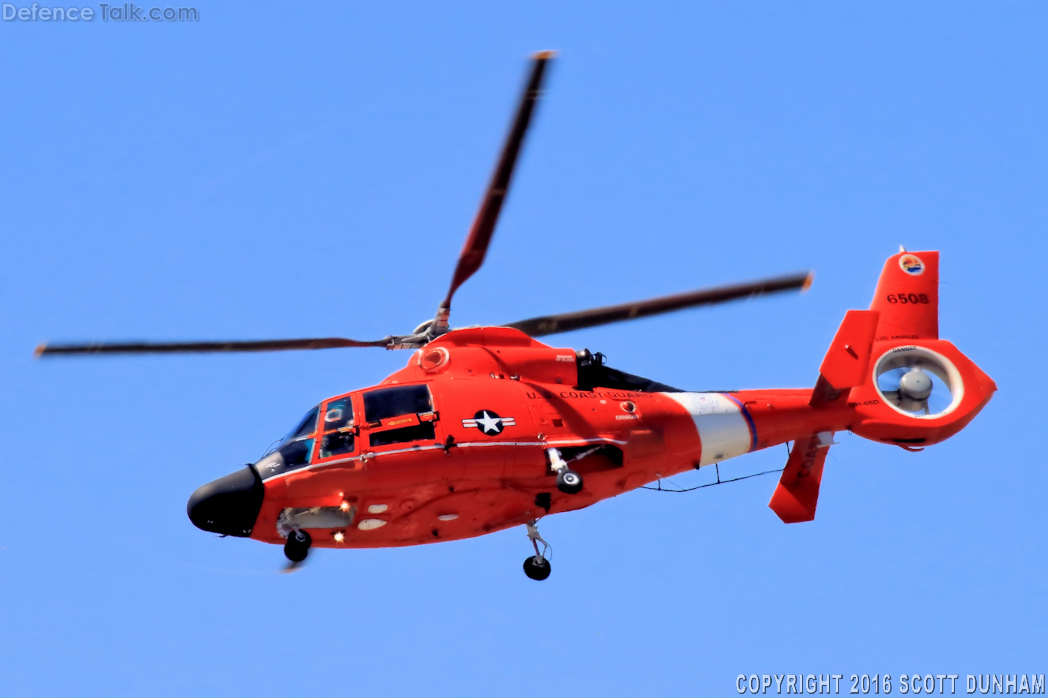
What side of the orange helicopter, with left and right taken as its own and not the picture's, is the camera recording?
left
